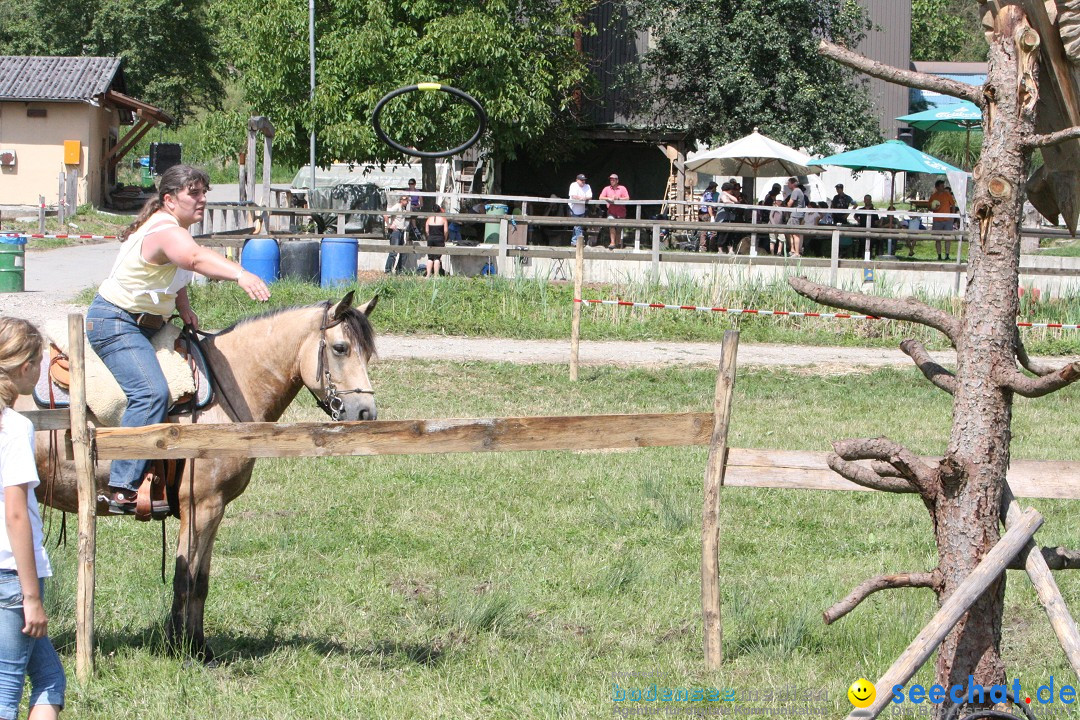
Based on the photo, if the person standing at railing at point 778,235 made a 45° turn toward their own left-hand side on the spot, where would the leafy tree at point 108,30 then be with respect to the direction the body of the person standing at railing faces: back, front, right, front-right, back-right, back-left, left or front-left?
back

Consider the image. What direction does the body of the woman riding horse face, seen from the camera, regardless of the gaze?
to the viewer's right

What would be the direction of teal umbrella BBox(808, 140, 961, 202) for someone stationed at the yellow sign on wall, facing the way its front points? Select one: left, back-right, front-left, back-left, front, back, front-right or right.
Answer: front-left

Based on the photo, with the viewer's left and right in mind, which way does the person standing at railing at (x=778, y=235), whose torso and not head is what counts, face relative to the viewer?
facing the viewer

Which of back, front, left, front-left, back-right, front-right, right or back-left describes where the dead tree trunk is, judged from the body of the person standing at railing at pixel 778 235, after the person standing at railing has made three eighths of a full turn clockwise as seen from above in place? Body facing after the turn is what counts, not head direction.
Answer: back-left

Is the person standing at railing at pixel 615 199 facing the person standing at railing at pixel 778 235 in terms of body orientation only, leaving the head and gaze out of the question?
no

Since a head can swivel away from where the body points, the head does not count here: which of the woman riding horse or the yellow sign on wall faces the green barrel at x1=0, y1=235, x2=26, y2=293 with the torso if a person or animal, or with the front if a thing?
the yellow sign on wall

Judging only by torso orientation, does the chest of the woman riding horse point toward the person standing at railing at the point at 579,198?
no

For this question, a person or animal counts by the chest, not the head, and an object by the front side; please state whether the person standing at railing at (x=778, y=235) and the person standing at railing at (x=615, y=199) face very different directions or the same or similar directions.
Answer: same or similar directions

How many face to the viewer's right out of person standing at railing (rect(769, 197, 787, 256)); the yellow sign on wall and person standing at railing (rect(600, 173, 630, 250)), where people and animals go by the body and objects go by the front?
0

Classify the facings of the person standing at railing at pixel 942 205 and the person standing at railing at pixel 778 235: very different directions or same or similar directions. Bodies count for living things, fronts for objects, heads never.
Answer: same or similar directions

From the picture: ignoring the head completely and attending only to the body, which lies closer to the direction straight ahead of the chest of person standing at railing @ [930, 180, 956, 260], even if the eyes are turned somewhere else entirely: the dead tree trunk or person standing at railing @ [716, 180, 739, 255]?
the dead tree trunk

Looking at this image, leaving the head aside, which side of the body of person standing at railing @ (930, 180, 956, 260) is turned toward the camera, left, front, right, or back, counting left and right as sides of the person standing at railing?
front
